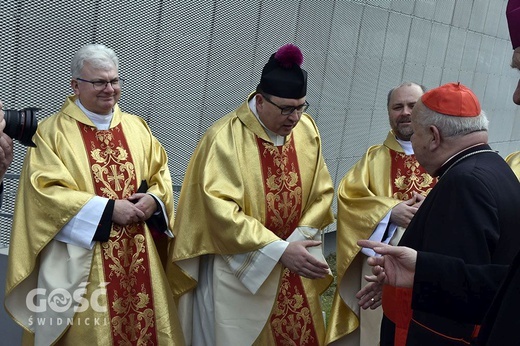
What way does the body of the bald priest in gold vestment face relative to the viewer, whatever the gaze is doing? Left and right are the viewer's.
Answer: facing the viewer and to the right of the viewer
